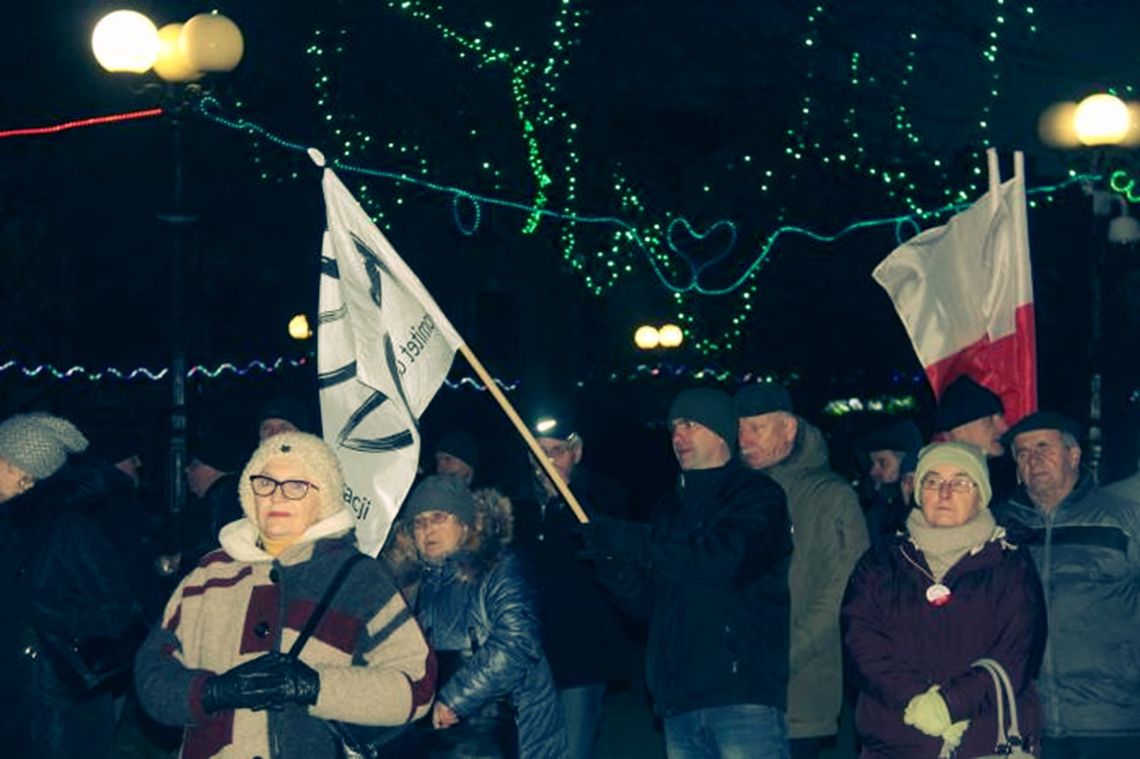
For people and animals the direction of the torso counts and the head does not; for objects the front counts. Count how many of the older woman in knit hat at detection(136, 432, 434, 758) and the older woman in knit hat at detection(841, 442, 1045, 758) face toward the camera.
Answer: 2

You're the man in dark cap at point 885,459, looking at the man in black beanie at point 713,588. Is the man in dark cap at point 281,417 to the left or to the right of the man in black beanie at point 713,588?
right

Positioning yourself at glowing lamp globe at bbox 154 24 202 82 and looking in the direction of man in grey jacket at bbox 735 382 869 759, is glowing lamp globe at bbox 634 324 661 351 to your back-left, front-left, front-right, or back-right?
back-left

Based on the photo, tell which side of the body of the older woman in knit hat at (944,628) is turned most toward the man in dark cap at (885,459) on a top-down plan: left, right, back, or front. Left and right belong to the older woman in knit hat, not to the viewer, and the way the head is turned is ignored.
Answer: back

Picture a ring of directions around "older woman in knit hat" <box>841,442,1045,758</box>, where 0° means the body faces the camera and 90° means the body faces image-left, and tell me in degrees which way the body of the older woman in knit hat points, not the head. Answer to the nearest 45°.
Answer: approximately 0°

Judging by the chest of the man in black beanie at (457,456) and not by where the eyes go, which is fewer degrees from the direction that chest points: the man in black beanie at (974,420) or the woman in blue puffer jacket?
the woman in blue puffer jacket

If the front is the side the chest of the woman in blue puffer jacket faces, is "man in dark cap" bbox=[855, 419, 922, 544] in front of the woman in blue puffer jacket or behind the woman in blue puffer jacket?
behind

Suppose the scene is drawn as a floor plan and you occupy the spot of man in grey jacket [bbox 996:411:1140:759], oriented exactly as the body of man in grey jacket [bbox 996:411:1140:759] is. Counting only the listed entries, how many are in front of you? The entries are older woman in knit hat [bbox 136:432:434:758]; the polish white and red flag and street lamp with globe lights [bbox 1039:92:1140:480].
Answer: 1

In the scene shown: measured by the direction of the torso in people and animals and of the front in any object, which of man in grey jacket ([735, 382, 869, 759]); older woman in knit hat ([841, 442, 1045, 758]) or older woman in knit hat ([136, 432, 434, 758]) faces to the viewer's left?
the man in grey jacket

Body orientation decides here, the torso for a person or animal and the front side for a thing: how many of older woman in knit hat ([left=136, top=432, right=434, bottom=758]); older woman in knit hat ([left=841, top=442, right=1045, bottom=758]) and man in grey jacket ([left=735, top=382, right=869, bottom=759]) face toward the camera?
2
